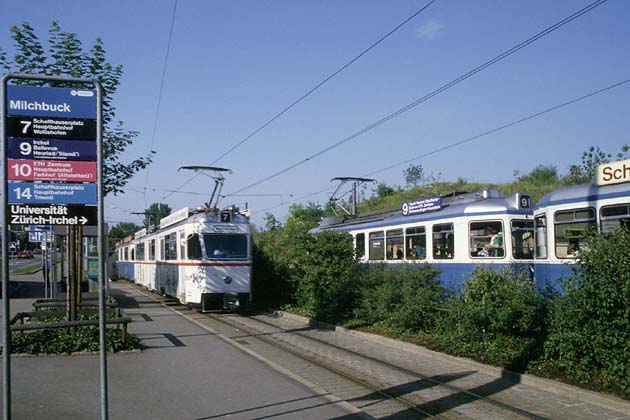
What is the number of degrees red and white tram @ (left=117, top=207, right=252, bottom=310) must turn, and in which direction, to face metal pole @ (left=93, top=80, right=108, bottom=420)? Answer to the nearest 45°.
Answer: approximately 45° to its right

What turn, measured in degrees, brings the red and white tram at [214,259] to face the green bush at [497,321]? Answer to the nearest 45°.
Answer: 0° — it already faces it

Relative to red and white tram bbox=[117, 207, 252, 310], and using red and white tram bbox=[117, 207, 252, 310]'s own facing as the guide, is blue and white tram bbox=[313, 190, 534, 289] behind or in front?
in front

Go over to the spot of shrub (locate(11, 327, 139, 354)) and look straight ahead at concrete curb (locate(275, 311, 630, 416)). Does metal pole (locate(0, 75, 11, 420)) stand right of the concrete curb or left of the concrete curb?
right

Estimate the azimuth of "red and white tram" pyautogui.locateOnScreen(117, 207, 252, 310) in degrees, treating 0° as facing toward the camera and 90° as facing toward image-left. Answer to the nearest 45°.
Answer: approximately 315°

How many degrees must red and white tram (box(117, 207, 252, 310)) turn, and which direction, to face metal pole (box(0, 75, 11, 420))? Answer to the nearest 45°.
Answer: approximately 45° to its right

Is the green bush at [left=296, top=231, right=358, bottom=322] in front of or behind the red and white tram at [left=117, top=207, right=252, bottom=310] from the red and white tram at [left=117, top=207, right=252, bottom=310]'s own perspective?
in front

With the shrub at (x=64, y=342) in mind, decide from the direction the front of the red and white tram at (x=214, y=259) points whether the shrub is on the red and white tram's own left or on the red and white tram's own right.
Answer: on the red and white tram's own right

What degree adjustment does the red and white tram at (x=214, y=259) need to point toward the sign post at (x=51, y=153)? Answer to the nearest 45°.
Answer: approximately 45° to its right
